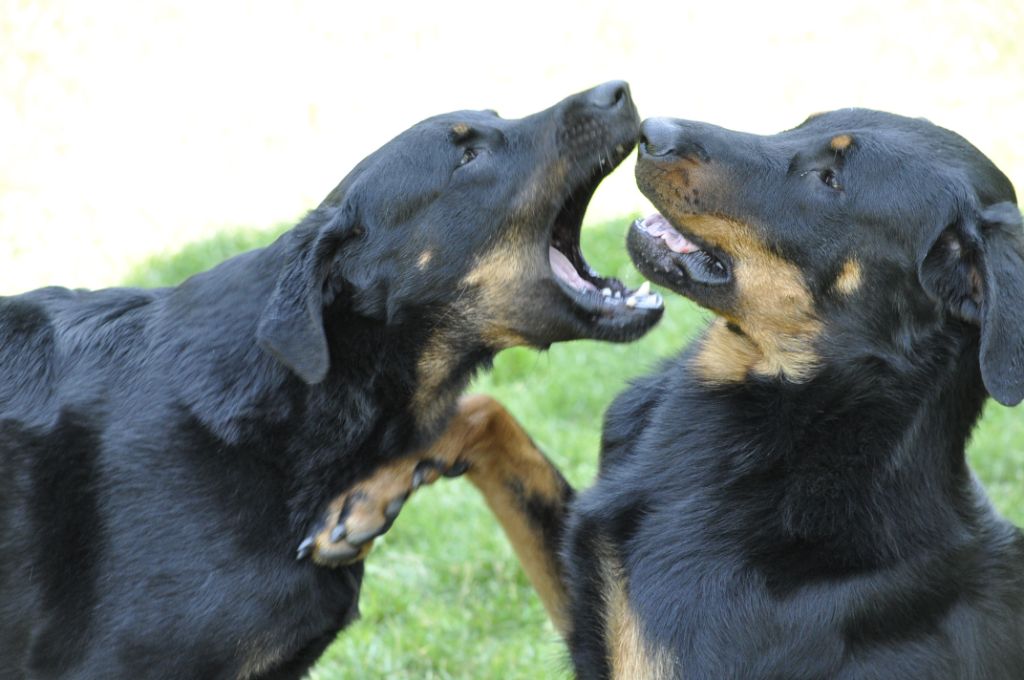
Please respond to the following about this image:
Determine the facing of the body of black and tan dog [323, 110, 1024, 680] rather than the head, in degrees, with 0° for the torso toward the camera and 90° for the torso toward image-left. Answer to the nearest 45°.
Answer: approximately 90°

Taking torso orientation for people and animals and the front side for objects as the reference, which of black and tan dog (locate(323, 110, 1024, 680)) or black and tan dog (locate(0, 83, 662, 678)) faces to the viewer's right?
black and tan dog (locate(0, 83, 662, 678))

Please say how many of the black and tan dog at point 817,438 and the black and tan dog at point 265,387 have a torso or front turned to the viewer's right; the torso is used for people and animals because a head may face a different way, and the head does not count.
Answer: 1

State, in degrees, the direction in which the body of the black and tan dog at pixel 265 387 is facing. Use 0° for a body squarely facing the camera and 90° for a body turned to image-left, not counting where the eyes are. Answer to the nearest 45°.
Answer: approximately 270°

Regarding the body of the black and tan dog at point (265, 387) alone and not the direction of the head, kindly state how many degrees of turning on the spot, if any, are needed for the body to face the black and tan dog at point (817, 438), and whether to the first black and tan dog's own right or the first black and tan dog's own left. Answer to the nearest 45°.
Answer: approximately 45° to the first black and tan dog's own right
